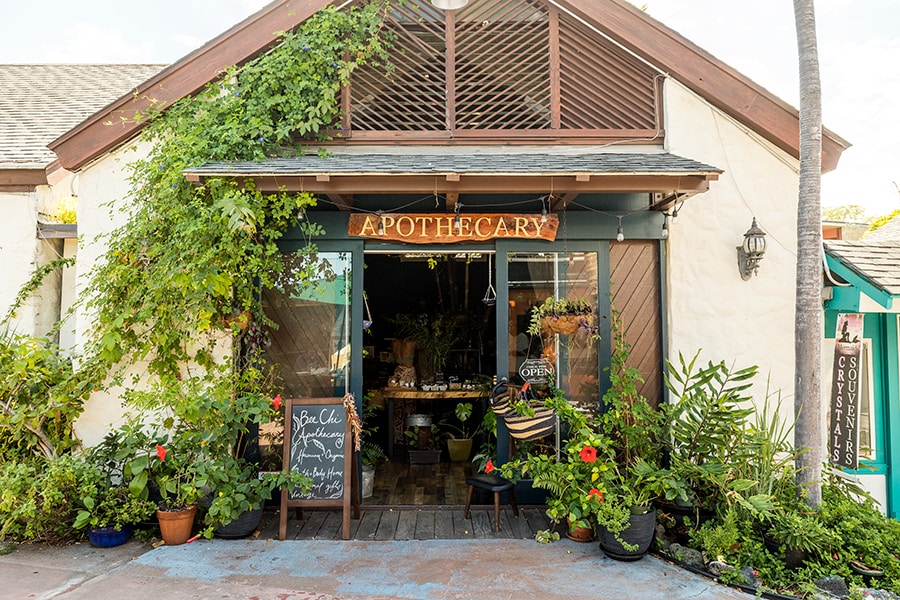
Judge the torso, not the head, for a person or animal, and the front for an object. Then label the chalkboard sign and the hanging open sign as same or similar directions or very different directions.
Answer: same or similar directions

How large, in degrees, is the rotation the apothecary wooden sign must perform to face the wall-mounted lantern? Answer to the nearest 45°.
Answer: approximately 90° to its left

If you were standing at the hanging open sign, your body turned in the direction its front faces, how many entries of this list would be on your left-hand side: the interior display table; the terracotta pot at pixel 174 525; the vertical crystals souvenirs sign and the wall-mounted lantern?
2

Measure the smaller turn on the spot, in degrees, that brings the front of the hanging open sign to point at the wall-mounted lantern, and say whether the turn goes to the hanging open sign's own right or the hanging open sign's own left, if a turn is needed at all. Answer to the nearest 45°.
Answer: approximately 90° to the hanging open sign's own left

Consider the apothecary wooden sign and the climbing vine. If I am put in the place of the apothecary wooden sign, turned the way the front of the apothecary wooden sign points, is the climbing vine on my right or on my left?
on my right

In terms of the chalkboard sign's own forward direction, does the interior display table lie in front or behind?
behind

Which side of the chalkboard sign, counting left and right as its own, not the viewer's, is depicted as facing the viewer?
front

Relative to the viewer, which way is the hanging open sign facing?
toward the camera

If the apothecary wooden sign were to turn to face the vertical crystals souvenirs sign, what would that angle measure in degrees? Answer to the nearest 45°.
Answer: approximately 90° to its left

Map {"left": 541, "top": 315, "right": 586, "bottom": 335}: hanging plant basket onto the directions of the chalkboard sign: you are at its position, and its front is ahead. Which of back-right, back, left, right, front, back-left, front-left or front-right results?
left

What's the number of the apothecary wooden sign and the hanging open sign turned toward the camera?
2

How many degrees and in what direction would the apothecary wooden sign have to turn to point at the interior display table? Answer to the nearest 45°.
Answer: approximately 180°

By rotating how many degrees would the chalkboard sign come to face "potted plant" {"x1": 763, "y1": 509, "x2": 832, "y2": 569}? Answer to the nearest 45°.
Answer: approximately 45° to its left

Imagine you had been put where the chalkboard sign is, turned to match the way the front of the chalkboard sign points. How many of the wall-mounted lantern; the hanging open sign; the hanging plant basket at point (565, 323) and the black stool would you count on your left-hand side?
4

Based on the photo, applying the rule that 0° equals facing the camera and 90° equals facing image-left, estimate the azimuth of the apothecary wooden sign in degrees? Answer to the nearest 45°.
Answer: approximately 0°

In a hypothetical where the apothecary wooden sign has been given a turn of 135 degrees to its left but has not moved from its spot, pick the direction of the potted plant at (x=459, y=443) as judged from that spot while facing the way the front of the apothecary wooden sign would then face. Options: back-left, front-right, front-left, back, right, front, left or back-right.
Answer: front-left
